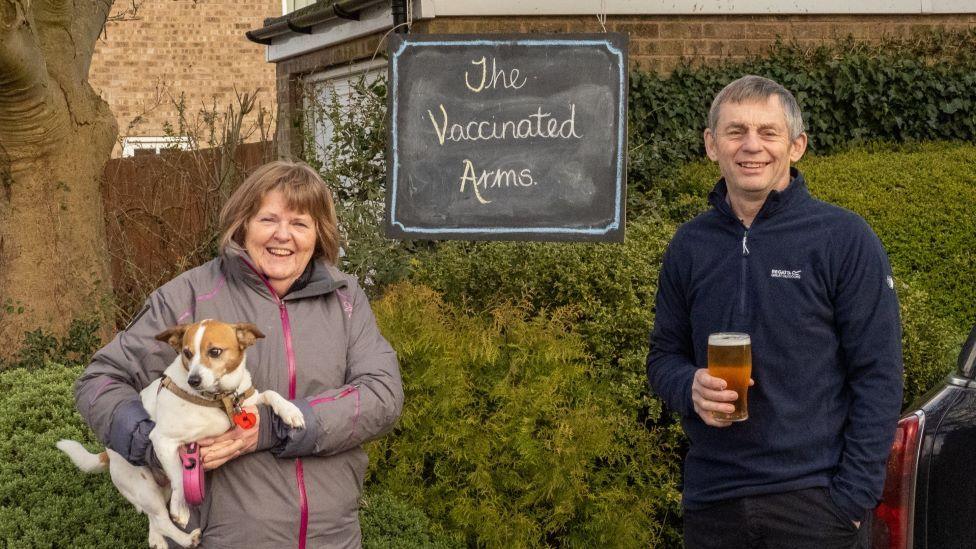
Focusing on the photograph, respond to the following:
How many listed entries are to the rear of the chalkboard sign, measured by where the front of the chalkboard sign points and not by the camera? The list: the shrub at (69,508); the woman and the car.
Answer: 0

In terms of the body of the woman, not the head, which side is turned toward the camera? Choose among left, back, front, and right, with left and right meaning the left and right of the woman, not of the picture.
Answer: front

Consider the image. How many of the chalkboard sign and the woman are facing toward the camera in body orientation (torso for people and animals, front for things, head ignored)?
2

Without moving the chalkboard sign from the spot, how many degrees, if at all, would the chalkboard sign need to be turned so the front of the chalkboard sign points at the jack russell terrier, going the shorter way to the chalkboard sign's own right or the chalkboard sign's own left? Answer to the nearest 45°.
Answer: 0° — it already faces it

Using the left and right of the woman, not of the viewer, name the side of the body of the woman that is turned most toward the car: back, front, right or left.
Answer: left

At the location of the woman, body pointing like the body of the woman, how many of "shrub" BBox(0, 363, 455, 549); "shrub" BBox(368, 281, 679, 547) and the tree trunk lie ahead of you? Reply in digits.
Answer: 0

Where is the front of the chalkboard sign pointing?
toward the camera

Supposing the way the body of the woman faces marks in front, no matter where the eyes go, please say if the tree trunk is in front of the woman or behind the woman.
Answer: behind

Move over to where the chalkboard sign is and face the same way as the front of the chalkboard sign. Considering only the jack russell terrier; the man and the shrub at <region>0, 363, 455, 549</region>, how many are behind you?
0

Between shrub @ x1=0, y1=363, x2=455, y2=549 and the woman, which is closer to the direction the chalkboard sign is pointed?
the woman

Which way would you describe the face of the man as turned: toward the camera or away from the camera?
toward the camera

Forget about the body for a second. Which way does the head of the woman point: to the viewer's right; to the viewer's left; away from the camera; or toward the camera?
toward the camera

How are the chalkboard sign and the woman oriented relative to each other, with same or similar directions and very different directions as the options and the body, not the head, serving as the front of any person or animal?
same or similar directions
